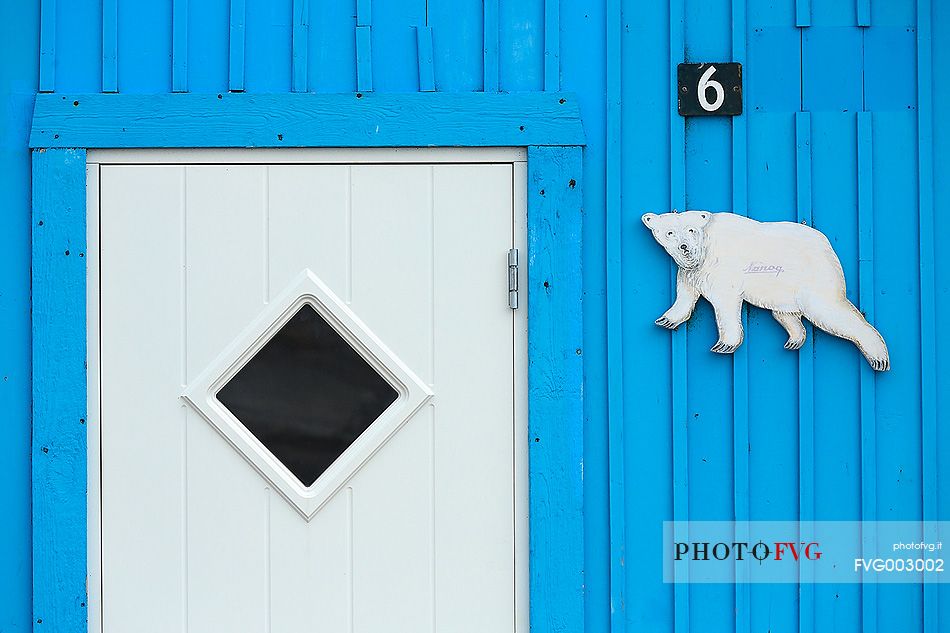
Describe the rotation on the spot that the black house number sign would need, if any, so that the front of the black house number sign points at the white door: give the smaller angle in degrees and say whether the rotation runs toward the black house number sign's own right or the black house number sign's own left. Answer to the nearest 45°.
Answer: approximately 90° to the black house number sign's own right

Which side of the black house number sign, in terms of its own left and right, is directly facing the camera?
front
